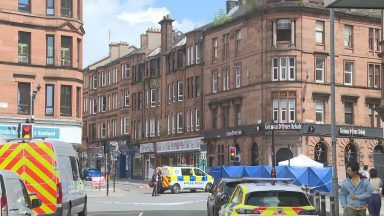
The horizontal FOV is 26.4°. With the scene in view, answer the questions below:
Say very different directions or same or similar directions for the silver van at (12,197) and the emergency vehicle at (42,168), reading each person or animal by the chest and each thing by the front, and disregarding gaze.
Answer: same or similar directions

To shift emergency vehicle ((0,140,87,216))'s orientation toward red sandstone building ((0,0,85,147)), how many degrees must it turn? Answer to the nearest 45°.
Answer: approximately 45° to its left

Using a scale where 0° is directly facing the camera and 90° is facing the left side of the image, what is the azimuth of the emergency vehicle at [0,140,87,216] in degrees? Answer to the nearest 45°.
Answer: approximately 225°

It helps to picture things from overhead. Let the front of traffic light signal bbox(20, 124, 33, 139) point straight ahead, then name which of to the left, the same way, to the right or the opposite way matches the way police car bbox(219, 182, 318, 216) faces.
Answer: the opposite way

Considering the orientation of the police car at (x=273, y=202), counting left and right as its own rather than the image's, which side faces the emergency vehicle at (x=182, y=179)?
front

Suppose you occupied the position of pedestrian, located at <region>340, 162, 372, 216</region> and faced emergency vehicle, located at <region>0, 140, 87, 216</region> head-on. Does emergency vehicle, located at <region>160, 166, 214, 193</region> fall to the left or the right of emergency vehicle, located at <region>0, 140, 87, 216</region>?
right

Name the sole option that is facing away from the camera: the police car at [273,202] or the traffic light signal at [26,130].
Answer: the police car

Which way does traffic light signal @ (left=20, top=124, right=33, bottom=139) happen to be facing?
toward the camera

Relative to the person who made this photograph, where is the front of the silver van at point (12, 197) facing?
facing away from the viewer and to the right of the viewer

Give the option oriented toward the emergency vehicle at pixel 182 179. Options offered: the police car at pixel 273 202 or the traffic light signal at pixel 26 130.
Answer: the police car

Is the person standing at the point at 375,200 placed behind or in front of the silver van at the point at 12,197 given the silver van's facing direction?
in front

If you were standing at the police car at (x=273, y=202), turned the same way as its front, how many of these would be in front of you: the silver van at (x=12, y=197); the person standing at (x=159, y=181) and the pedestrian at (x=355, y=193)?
1

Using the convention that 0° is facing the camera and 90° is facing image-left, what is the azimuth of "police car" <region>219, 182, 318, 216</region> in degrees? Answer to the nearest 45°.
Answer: approximately 180°

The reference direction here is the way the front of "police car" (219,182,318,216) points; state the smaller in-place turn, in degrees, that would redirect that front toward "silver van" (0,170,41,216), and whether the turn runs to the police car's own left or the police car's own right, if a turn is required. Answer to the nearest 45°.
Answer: approximately 135° to the police car's own left

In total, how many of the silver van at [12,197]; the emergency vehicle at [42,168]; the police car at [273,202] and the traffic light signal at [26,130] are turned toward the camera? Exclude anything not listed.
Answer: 1

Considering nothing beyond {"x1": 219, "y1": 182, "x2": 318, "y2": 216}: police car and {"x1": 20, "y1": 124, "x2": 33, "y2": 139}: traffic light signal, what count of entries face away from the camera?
1

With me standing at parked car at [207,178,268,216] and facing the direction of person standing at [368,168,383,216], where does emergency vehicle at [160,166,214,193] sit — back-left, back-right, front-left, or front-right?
back-left

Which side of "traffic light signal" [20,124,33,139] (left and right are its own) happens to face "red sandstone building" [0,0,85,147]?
back
